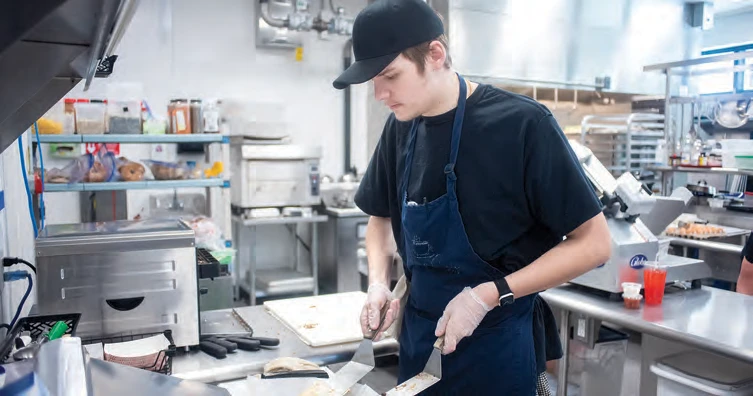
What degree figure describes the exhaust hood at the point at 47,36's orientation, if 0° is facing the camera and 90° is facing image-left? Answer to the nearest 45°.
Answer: approximately 270°

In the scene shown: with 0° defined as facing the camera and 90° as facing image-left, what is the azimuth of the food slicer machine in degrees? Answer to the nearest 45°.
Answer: approximately 0°

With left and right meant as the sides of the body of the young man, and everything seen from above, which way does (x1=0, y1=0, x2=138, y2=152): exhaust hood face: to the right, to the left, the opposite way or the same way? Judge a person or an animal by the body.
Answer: the opposite way

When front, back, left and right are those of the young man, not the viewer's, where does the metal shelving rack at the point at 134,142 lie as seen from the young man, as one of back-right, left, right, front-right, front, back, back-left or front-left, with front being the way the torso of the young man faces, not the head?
right

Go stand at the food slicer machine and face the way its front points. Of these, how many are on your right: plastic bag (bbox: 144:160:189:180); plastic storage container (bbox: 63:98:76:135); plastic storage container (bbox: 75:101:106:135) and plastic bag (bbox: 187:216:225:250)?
4

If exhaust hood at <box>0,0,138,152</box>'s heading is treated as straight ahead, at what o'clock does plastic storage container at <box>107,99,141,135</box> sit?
The plastic storage container is roughly at 9 o'clock from the exhaust hood.

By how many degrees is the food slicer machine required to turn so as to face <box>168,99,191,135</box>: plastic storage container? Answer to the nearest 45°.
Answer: approximately 90° to its right

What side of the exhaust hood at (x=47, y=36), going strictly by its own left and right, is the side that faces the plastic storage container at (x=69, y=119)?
left
